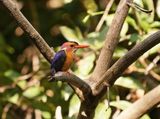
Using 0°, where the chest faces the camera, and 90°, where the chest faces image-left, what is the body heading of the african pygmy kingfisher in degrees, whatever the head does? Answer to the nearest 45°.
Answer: approximately 270°

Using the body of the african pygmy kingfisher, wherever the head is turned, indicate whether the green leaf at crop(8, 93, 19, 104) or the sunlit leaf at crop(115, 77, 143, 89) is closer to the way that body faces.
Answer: the sunlit leaf

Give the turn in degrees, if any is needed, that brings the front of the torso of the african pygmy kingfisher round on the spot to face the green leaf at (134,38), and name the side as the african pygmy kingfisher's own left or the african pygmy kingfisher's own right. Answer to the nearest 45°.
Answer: approximately 45° to the african pygmy kingfisher's own left
